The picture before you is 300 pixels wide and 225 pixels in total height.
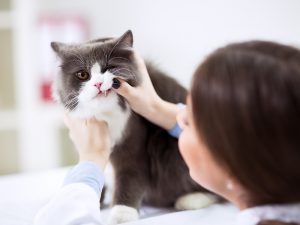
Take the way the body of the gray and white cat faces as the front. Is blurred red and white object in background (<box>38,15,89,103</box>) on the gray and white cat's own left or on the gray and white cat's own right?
on the gray and white cat's own right

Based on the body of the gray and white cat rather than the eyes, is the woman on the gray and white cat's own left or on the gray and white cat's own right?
on the gray and white cat's own left

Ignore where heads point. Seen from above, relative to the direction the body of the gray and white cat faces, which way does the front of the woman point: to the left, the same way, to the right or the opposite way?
to the right

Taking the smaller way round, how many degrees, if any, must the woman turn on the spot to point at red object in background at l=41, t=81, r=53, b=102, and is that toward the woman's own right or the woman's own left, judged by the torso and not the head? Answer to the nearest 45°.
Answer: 0° — they already face it

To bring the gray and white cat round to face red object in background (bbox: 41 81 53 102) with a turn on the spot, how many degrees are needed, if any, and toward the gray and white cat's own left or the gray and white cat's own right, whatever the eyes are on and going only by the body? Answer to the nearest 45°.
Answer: approximately 135° to the gray and white cat's own right

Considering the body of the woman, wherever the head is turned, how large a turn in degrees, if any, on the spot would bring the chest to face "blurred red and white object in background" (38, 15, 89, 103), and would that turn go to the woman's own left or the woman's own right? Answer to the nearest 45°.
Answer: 0° — they already face it

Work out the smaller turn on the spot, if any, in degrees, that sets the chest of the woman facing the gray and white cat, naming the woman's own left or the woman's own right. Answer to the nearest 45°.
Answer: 0° — they already face it

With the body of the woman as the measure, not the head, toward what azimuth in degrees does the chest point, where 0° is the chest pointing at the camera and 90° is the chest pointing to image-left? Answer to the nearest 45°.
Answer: approximately 135°

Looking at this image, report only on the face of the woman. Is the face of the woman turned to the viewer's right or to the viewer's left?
to the viewer's left
